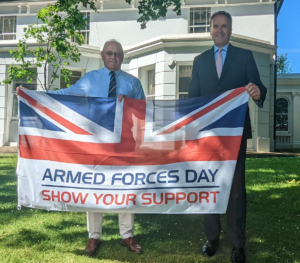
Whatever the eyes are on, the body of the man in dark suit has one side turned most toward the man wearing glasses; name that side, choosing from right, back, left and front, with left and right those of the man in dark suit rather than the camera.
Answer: right

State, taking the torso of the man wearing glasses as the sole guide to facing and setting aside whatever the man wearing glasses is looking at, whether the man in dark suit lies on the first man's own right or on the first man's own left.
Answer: on the first man's own left

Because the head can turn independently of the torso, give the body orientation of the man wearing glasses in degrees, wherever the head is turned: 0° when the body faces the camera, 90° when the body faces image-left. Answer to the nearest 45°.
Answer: approximately 0°

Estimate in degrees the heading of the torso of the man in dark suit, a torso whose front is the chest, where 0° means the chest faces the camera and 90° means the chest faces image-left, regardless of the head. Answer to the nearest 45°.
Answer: approximately 0°

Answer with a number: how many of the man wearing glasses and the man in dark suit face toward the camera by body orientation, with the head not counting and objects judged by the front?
2
